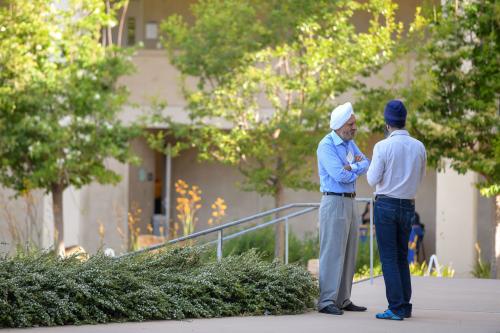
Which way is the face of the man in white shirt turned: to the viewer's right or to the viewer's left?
to the viewer's left

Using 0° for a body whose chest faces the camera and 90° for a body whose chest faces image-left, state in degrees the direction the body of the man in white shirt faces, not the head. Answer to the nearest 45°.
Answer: approximately 135°

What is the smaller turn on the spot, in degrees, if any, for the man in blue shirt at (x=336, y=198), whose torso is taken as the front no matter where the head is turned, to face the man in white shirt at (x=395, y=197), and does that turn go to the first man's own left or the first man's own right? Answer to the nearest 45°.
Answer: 0° — they already face them

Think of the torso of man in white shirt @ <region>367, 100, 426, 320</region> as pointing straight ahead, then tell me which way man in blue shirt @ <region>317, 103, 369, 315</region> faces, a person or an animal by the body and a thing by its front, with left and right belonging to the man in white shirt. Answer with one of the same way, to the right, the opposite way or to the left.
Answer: the opposite way

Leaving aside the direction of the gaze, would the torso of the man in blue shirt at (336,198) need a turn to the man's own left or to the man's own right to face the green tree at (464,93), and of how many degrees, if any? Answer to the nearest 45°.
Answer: approximately 135° to the man's own left

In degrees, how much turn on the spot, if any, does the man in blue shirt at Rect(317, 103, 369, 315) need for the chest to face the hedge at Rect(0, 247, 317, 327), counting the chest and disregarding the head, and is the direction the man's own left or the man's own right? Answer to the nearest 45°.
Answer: approximately 135° to the man's own right

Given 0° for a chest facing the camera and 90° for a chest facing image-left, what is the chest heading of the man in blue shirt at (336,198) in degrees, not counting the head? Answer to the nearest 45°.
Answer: approximately 315°

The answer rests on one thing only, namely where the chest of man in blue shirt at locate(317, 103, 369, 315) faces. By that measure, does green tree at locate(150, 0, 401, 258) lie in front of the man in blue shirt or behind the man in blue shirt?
behind

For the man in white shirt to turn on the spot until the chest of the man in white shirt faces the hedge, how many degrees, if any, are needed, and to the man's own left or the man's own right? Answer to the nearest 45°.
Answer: approximately 45° to the man's own left
